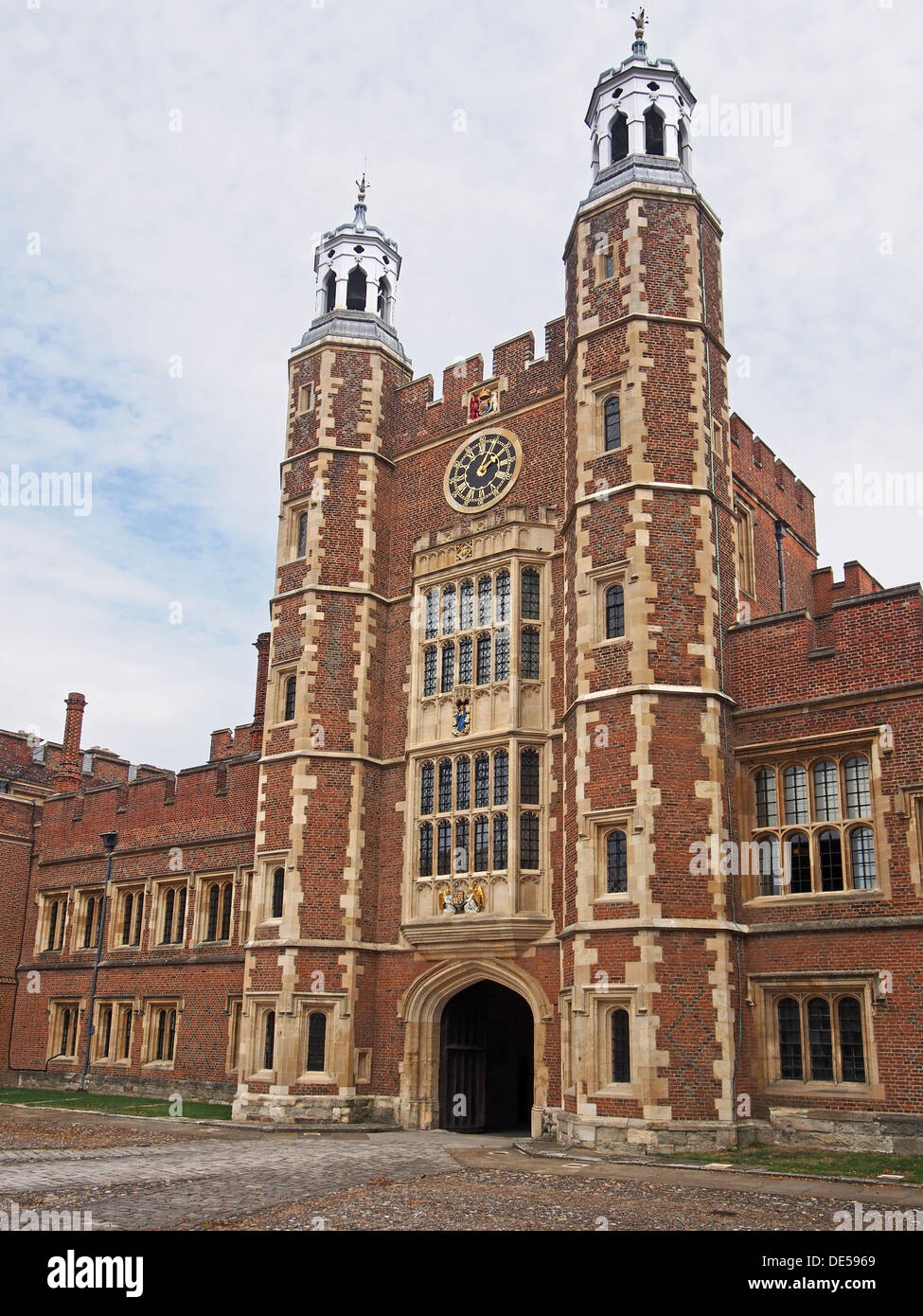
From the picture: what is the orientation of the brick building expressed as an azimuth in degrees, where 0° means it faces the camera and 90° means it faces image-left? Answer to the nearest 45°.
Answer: approximately 45°
